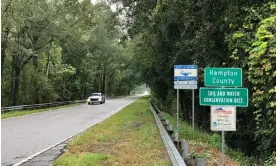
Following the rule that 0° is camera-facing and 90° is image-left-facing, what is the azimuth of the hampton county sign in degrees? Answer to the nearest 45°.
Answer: approximately 0°

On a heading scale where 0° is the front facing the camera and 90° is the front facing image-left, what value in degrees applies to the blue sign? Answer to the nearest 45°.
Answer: approximately 0°
